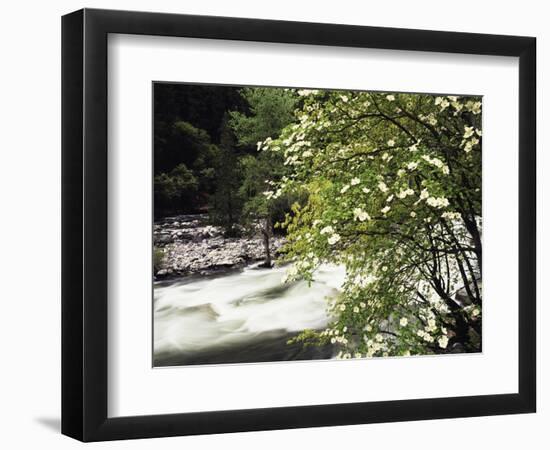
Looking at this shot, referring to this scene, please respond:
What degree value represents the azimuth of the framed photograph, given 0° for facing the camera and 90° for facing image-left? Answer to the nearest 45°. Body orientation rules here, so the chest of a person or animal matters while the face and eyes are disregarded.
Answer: approximately 315°
